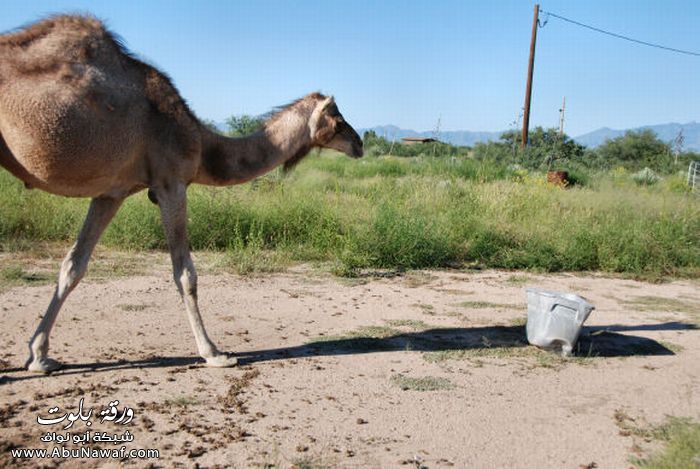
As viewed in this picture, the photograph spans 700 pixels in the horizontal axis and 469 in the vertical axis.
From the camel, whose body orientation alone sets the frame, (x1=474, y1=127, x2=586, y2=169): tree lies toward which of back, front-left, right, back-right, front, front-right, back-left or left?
front-left

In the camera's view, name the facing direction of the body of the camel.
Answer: to the viewer's right
